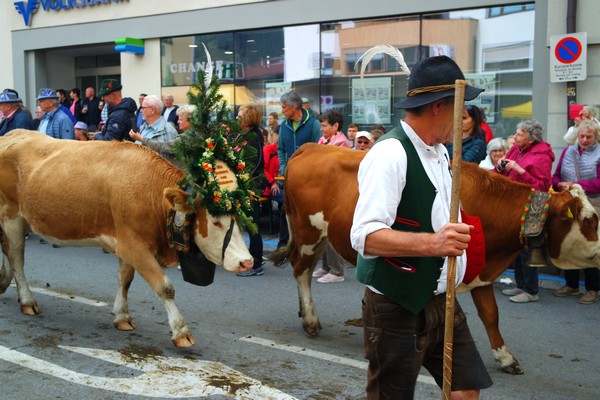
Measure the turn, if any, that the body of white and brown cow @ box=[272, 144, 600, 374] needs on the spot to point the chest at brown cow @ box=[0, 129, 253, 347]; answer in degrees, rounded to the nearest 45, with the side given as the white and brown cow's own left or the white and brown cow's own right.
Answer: approximately 180°

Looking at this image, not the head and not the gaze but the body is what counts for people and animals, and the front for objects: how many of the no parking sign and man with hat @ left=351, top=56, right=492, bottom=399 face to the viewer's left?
0

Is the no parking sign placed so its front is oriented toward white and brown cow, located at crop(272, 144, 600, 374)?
yes

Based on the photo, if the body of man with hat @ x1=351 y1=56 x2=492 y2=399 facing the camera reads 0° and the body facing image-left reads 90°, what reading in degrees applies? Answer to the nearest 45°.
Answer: approximately 270°

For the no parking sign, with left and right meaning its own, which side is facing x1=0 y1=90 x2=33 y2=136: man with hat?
right

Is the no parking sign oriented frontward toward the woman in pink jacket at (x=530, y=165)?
yes

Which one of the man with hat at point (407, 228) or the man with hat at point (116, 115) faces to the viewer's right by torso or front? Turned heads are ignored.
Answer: the man with hat at point (407, 228)

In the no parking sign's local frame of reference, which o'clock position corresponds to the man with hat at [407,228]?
The man with hat is roughly at 12 o'clock from the no parking sign.

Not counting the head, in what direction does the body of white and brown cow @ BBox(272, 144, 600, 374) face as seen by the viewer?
to the viewer's right

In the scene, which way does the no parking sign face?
toward the camera

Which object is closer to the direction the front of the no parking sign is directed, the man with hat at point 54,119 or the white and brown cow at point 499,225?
the white and brown cow

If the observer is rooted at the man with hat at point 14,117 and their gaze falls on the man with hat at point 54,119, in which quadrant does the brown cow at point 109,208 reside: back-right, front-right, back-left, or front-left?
front-right

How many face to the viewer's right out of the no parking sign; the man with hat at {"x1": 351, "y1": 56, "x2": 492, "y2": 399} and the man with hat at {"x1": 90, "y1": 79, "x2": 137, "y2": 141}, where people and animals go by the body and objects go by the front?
1
